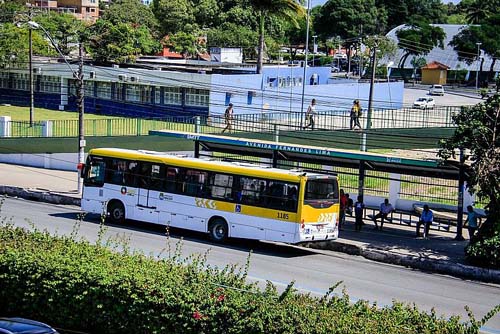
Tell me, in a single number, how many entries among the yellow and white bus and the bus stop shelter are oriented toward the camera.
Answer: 1
